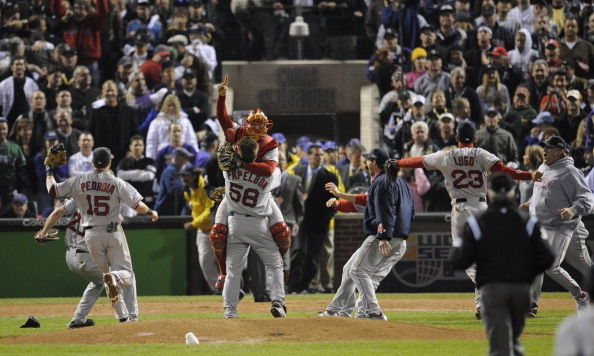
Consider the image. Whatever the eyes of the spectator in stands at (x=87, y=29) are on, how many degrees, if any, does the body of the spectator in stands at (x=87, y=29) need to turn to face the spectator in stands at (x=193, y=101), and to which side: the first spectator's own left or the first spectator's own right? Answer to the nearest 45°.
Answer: approximately 45° to the first spectator's own left

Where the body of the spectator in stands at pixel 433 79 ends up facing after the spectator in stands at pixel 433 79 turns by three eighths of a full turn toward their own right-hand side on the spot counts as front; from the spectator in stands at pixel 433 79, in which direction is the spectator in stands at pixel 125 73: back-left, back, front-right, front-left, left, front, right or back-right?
front-left

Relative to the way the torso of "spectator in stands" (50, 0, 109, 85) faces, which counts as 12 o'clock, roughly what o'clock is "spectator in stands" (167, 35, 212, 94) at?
"spectator in stands" (167, 35, 212, 94) is roughly at 10 o'clock from "spectator in stands" (50, 0, 109, 85).

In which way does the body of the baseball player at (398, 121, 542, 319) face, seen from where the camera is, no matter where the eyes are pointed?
away from the camera

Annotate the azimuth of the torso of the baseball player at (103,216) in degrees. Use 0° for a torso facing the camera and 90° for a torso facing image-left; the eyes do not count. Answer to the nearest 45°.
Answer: approximately 180°

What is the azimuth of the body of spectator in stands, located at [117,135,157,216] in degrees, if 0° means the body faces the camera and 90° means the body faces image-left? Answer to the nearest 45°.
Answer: approximately 0°

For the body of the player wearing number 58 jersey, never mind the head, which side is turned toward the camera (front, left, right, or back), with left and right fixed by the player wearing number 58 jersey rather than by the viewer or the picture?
back

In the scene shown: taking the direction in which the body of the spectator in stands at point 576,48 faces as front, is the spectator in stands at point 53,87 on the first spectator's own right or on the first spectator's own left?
on the first spectator's own right

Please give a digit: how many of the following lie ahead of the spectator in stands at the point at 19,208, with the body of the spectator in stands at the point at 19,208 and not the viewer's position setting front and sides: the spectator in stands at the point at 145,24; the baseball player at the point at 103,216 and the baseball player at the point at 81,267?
2

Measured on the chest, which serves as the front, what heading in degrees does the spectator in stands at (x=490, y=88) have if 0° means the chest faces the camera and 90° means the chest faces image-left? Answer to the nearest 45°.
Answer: approximately 0°
